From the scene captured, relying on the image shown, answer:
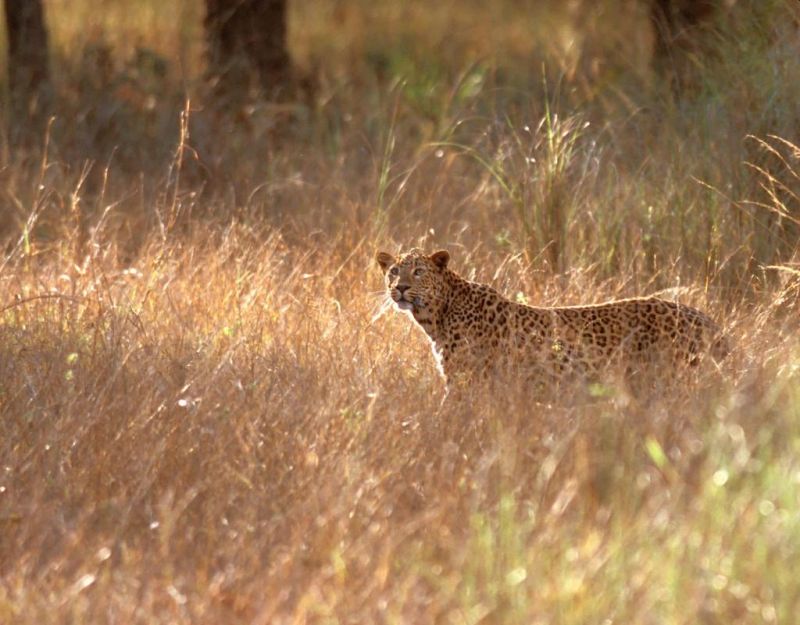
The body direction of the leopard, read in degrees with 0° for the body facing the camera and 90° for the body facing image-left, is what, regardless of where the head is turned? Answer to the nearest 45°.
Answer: approximately 90°

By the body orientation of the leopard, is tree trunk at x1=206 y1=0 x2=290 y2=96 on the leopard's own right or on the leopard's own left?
on the leopard's own right

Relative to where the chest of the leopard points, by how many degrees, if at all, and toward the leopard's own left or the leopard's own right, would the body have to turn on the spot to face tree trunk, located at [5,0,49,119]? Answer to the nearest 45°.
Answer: approximately 45° to the leopard's own right
